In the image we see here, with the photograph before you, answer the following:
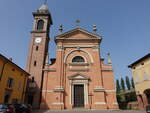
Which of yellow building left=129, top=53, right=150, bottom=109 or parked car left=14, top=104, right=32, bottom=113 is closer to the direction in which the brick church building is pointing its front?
the parked car

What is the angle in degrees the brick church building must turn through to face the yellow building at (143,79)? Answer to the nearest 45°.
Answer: approximately 90° to its left

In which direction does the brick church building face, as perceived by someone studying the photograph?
facing the viewer

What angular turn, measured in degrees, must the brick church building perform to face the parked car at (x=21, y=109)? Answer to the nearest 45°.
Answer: approximately 45° to its right

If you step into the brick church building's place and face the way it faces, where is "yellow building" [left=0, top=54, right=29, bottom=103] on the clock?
The yellow building is roughly at 2 o'clock from the brick church building.
